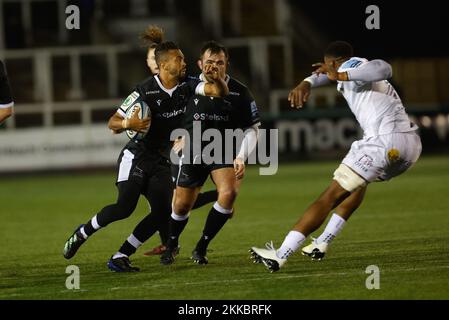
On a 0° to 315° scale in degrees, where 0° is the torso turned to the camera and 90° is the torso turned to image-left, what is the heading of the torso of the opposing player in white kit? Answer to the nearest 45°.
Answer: approximately 90°
